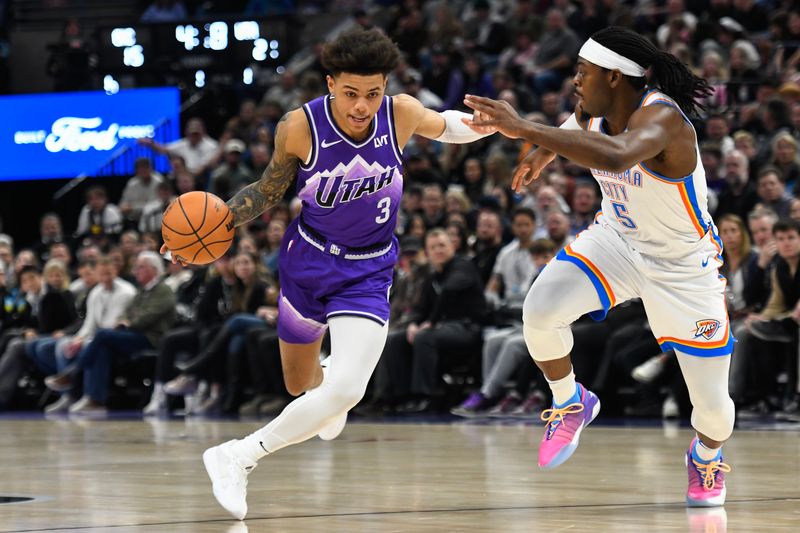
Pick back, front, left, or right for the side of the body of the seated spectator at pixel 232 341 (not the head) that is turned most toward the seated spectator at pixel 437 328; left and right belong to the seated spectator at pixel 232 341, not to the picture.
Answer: left

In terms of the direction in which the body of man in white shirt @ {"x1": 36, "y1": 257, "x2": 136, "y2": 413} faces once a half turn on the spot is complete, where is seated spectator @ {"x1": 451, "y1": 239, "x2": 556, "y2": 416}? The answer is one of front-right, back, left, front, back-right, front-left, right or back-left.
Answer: right

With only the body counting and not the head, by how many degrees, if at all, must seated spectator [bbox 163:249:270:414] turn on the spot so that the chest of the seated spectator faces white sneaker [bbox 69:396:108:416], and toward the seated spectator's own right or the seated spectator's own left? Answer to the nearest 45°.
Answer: approximately 90° to the seated spectator's own right

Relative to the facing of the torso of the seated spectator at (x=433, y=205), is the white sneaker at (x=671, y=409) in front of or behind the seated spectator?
in front

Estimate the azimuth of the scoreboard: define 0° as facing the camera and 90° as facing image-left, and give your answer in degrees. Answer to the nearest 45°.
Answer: approximately 0°

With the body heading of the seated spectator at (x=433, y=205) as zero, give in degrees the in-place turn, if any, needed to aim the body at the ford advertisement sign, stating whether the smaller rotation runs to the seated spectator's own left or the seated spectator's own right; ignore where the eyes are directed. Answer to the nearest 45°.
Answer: approximately 135° to the seated spectator's own right
